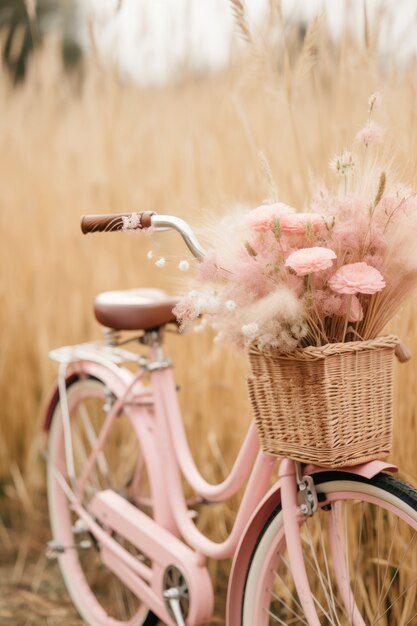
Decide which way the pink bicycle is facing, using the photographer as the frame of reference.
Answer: facing the viewer and to the right of the viewer
